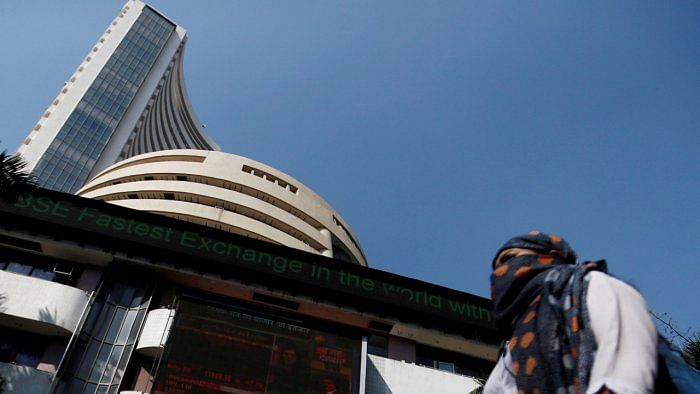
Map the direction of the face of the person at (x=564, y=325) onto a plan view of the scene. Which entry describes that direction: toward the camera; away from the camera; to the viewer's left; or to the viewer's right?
to the viewer's left

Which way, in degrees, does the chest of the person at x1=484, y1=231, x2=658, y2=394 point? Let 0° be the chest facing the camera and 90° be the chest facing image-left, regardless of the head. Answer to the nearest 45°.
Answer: approximately 45°
